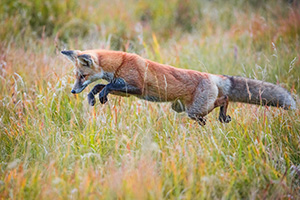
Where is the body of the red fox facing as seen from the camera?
to the viewer's left
